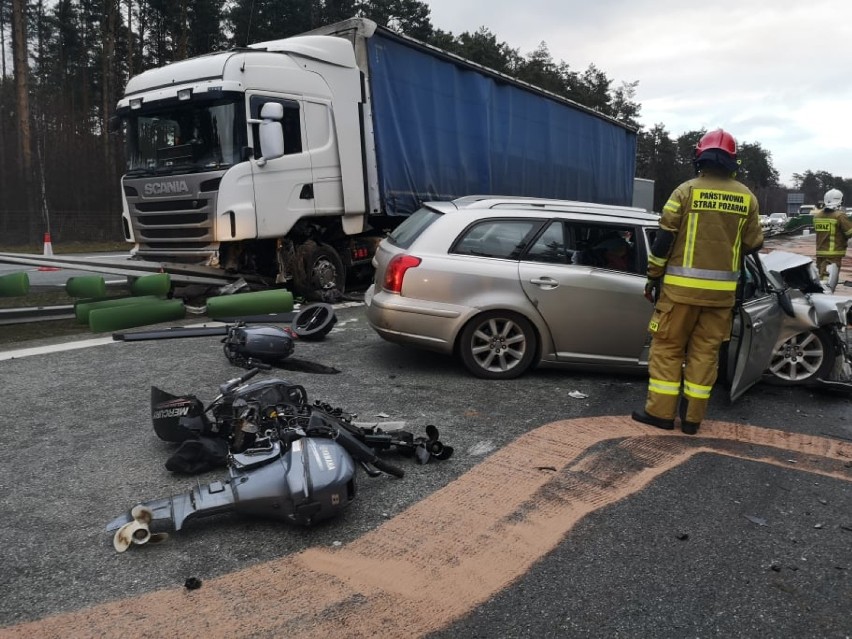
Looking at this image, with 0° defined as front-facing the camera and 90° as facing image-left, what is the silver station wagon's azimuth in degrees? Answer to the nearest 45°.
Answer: approximately 270°

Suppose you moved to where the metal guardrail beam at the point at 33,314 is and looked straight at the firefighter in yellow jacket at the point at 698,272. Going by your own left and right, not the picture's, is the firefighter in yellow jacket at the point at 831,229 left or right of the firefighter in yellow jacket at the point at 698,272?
left

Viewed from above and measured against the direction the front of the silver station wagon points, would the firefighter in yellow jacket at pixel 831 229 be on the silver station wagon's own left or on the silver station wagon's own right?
on the silver station wagon's own left

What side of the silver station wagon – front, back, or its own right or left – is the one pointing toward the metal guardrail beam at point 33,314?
back

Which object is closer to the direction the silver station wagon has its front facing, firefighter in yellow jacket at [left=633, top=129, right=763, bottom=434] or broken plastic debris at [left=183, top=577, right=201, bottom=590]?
the firefighter in yellow jacket

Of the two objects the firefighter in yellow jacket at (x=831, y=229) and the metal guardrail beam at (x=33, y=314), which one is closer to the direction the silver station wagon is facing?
the firefighter in yellow jacket

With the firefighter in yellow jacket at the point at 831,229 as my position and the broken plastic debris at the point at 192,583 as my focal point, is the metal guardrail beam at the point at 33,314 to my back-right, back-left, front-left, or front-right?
front-right

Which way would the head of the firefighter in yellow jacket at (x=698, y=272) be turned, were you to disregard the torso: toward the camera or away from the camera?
away from the camera

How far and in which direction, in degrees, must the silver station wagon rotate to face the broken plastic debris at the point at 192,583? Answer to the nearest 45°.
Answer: approximately 90° to its right
